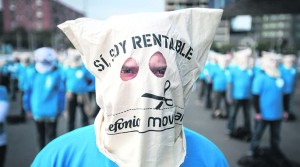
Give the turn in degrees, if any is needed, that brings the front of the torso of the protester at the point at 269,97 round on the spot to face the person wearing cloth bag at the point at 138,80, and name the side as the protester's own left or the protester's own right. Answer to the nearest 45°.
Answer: approximately 45° to the protester's own right

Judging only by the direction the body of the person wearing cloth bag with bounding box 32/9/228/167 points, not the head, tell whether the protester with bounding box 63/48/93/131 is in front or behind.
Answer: behind

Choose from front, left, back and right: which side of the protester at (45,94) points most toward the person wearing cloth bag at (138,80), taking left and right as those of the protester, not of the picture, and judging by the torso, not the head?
front

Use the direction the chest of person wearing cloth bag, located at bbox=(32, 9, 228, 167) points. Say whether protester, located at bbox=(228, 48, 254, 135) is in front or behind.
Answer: behind

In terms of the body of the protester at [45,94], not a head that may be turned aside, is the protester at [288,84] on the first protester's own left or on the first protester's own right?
on the first protester's own left

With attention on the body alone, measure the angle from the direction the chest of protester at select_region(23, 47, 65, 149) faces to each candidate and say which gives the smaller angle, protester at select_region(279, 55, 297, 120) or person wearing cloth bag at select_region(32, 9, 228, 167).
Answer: the person wearing cloth bag

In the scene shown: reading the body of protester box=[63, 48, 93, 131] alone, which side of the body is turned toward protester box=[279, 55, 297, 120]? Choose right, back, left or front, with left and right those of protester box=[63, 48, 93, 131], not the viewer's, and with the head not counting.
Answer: left

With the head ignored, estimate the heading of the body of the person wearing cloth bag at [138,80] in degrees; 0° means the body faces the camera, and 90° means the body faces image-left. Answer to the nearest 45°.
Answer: approximately 0°

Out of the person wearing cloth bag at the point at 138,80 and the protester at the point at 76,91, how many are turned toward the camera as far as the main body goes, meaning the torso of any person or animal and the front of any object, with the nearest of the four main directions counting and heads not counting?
2

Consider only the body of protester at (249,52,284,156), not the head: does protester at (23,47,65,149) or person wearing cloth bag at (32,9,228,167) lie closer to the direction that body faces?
the person wearing cloth bag
